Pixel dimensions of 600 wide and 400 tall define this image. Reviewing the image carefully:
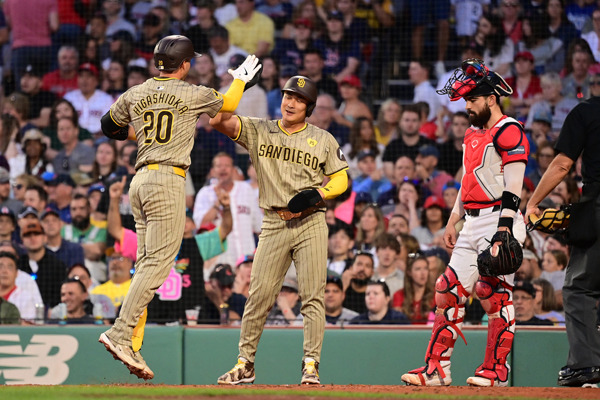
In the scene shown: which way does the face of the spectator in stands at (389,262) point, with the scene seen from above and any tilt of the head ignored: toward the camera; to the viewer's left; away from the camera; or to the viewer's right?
toward the camera

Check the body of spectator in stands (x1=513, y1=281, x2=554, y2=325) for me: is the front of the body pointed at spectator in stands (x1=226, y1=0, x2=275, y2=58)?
no

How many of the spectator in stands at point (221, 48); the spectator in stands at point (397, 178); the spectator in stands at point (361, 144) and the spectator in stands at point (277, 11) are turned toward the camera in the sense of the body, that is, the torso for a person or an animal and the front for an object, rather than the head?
4

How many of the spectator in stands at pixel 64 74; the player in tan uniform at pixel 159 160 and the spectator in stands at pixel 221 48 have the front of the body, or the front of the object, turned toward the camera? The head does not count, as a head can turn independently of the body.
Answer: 2

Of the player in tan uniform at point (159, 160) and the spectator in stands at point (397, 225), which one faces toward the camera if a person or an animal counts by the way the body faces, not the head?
the spectator in stands

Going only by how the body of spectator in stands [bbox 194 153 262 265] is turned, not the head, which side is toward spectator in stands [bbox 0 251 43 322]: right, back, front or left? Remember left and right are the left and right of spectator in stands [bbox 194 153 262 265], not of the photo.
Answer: right

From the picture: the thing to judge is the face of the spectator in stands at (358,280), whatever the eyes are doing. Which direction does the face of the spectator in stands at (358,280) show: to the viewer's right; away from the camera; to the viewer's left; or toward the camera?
toward the camera

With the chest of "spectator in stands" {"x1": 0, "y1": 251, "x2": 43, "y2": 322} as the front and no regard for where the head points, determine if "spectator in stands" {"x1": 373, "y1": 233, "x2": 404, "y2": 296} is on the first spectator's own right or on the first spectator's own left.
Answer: on the first spectator's own left

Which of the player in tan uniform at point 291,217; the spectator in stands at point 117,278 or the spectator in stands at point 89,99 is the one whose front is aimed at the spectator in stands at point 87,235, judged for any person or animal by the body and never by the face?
the spectator in stands at point 89,99

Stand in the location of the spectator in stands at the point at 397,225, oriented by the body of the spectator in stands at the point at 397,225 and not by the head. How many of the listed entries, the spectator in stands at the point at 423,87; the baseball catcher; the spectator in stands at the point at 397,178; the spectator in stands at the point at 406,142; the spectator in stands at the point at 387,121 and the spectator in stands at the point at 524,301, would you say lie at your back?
4

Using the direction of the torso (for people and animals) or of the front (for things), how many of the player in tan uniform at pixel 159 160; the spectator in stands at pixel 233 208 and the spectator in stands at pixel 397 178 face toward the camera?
2

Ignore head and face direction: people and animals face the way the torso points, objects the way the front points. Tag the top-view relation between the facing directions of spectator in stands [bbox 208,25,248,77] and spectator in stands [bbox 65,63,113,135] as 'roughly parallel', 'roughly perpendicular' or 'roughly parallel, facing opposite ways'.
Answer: roughly parallel

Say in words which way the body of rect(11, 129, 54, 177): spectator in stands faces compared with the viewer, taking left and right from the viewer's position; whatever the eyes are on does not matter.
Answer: facing the viewer

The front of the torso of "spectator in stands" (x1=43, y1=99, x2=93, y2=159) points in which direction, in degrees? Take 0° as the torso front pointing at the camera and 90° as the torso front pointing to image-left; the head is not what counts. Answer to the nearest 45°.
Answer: approximately 0°

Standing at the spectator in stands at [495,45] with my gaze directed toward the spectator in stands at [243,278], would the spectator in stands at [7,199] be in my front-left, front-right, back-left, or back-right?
front-right

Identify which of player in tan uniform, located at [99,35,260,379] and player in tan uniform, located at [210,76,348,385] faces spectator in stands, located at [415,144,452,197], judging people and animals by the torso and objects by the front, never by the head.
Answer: player in tan uniform, located at [99,35,260,379]

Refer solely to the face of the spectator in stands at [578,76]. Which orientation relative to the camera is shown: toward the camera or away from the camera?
toward the camera

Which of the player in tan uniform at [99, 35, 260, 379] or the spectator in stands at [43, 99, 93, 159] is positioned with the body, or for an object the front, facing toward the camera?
the spectator in stands

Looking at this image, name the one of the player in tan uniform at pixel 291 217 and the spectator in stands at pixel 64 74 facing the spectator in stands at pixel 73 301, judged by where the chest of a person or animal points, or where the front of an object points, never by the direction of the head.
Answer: the spectator in stands at pixel 64 74

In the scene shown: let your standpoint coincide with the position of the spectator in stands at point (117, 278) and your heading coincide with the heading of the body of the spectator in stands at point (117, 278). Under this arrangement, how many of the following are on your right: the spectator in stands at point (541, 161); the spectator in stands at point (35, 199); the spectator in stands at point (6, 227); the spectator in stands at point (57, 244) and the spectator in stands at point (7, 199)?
4

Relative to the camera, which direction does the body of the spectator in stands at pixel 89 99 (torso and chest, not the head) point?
toward the camera

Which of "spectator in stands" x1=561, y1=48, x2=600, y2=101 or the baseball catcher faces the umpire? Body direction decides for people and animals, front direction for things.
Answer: the spectator in stands

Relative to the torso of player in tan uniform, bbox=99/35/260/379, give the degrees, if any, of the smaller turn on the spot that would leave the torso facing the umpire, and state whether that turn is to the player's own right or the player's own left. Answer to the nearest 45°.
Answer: approximately 45° to the player's own right

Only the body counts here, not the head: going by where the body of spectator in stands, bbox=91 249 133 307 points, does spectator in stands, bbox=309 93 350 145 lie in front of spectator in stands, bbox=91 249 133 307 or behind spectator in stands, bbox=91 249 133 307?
behind

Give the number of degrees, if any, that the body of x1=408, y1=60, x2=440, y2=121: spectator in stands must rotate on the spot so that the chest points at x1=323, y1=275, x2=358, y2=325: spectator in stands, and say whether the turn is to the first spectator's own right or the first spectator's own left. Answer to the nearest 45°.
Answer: approximately 45° to the first spectator's own left
